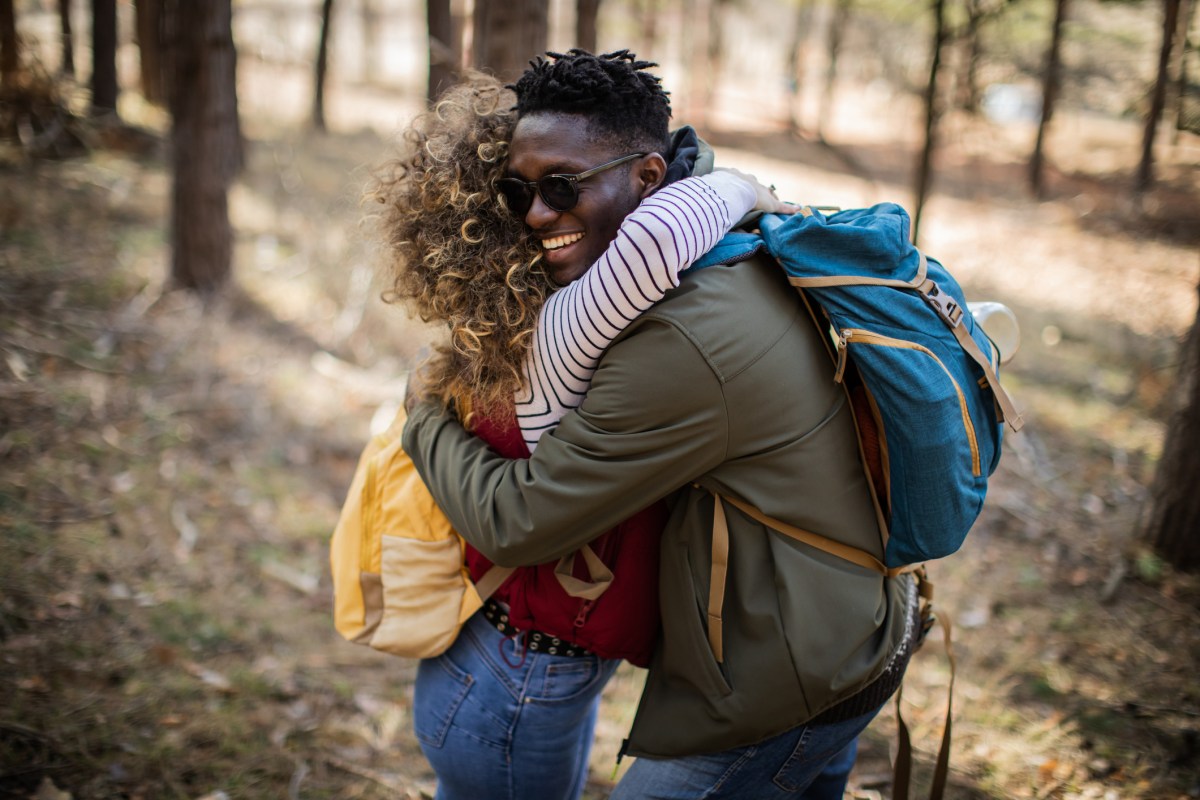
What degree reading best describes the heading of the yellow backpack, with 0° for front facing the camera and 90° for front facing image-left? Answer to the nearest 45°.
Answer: approximately 90°

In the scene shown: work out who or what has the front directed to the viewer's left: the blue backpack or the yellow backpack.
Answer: the yellow backpack

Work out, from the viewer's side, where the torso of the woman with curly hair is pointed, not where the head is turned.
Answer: to the viewer's right

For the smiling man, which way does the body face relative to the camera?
to the viewer's left

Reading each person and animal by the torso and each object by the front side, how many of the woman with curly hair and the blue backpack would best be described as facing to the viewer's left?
0

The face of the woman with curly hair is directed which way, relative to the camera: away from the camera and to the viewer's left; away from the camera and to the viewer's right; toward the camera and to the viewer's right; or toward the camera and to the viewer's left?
away from the camera and to the viewer's right

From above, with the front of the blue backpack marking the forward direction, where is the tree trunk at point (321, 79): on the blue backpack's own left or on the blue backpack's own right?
on the blue backpack's own left

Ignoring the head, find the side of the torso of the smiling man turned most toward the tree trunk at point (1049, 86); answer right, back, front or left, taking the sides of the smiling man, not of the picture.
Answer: right

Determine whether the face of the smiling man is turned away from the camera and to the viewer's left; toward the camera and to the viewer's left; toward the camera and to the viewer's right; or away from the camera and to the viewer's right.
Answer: toward the camera and to the viewer's left

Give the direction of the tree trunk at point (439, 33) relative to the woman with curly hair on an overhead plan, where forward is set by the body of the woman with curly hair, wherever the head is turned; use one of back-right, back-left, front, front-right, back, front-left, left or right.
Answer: left

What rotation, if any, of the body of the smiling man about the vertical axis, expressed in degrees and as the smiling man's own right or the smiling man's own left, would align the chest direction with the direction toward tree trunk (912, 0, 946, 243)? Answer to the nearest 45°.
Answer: approximately 90° to the smiling man's own right
